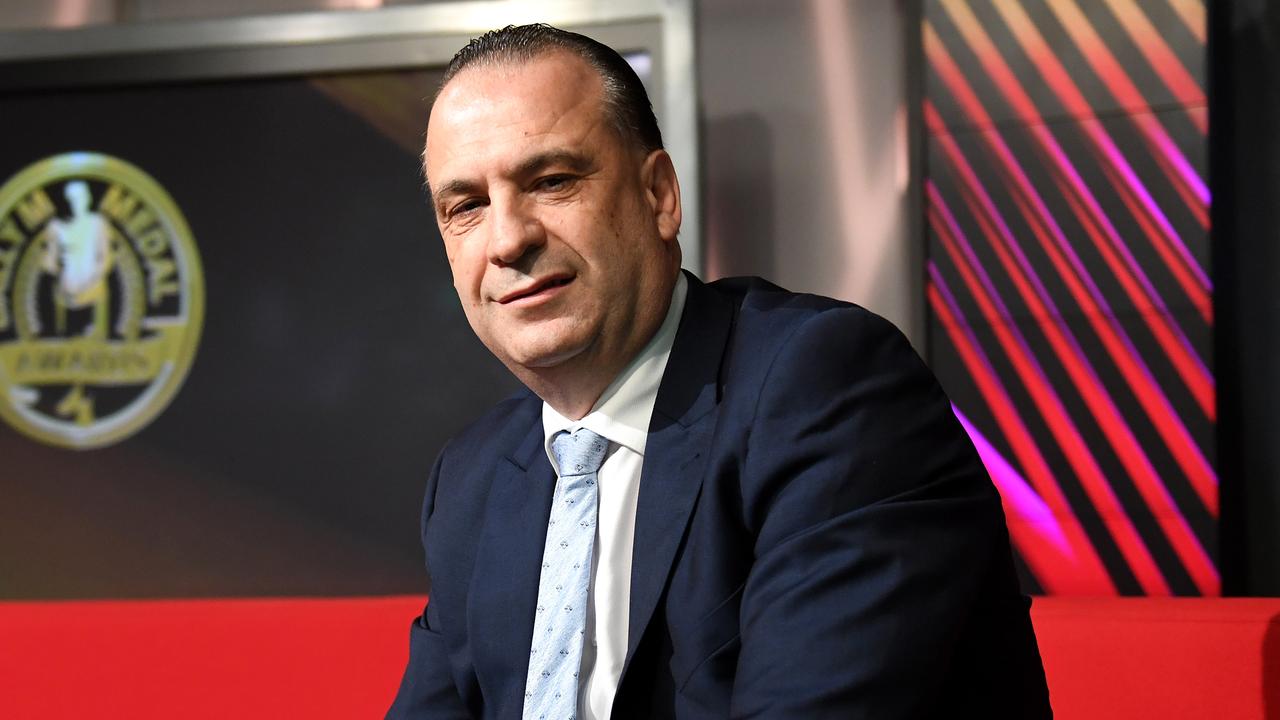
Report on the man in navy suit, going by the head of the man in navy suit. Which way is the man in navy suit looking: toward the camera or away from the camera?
toward the camera

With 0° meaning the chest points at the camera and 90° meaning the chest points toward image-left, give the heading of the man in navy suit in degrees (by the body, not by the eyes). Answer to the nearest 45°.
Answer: approximately 45°

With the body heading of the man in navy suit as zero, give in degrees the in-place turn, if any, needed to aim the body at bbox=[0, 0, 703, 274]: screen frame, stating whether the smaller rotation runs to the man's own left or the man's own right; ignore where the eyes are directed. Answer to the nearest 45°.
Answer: approximately 90° to the man's own right

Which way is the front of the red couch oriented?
toward the camera
